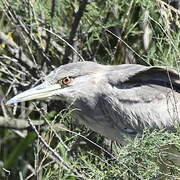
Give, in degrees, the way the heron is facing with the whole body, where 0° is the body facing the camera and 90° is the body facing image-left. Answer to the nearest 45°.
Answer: approximately 90°

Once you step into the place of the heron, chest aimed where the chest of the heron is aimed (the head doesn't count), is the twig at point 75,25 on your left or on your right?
on your right

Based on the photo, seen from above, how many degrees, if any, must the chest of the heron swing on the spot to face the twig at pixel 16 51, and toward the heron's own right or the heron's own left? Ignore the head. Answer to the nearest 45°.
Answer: approximately 45° to the heron's own right
